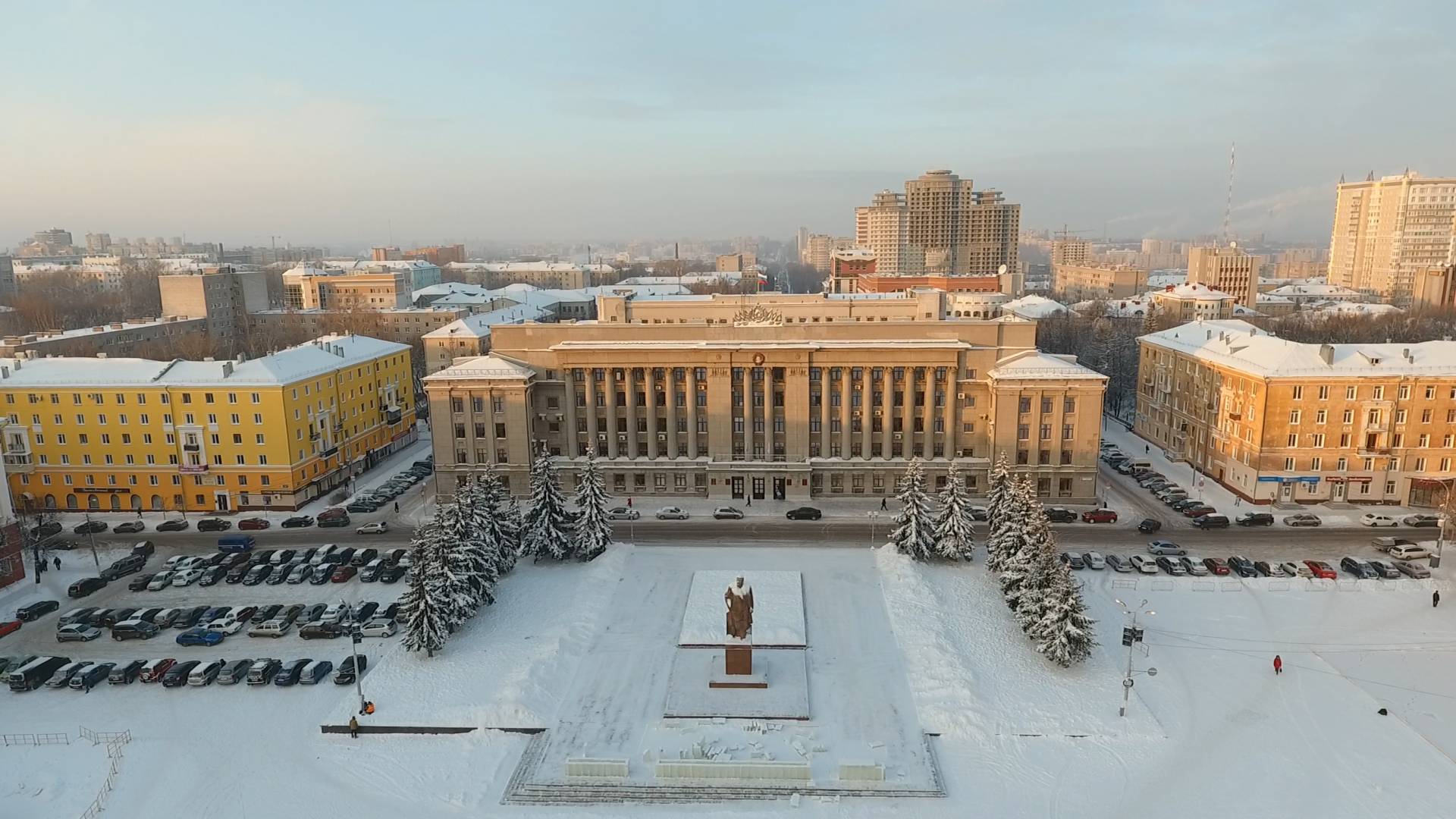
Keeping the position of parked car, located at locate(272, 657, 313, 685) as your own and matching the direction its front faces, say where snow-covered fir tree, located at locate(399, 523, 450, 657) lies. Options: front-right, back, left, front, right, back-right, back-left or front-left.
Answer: back-left

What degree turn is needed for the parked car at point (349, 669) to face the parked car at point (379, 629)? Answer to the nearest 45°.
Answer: approximately 180°

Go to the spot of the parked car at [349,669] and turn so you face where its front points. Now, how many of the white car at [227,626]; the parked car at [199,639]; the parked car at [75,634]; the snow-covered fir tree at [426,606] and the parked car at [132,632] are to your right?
4

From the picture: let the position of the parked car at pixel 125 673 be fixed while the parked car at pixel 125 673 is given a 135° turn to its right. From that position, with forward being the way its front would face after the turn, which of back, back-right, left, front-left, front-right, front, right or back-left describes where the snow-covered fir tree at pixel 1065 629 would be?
back-right

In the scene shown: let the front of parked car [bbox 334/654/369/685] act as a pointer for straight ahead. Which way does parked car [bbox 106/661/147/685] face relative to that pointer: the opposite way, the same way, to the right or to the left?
the same way

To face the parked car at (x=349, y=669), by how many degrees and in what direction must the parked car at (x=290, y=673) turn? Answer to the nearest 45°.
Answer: approximately 135° to its left

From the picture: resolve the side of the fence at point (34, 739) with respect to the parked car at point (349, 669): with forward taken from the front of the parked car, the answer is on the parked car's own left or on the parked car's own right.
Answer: on the parked car's own right

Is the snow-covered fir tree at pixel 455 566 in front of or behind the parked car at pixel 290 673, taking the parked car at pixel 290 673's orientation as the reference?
behind

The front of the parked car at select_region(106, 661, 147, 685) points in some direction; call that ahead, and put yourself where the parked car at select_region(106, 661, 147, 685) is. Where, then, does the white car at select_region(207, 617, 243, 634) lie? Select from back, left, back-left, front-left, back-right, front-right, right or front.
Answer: back

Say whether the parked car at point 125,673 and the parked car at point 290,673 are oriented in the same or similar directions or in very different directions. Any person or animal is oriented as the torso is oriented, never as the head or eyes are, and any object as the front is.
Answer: same or similar directions
